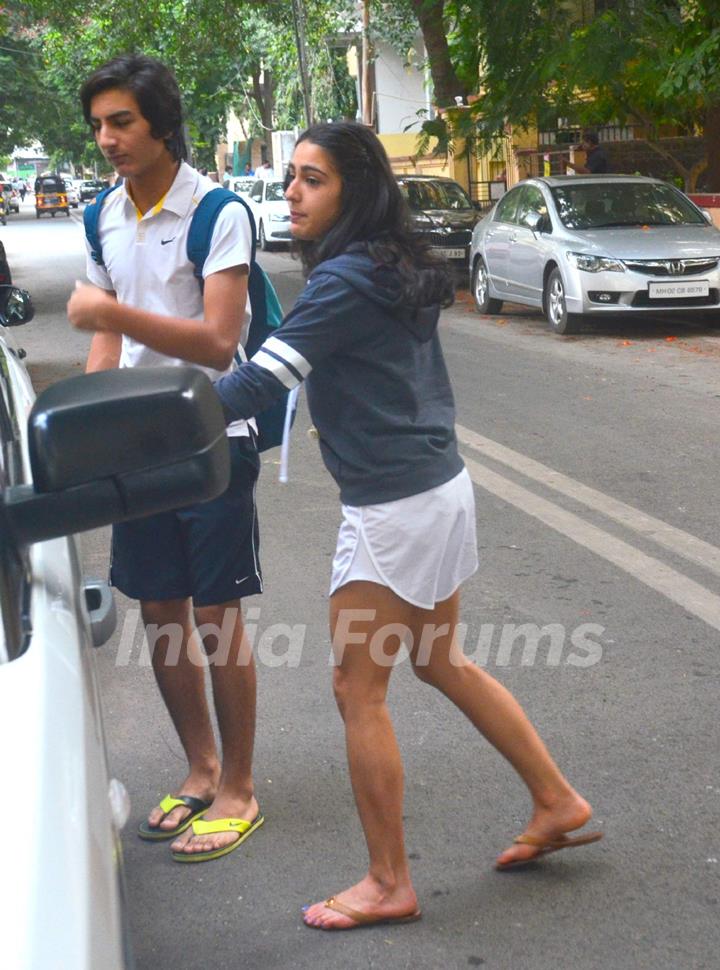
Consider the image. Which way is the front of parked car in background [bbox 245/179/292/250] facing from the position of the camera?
facing the viewer and to the right of the viewer

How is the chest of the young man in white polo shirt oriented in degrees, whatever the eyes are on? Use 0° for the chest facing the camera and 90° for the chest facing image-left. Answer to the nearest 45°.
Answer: approximately 45°

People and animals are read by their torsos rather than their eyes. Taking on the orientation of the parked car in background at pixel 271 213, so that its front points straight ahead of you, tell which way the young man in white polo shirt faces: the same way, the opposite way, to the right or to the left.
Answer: to the right

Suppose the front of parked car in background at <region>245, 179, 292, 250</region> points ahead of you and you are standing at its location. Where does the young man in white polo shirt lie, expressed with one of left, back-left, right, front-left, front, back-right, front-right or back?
front-right

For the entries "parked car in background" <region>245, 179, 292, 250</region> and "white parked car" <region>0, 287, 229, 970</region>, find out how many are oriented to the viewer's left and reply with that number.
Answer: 0

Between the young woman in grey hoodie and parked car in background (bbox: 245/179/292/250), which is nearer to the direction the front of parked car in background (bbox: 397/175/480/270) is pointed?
the young woman in grey hoodie

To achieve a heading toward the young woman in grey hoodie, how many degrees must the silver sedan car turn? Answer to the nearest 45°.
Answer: approximately 45° to its right

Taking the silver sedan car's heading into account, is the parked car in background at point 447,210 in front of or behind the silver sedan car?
behind

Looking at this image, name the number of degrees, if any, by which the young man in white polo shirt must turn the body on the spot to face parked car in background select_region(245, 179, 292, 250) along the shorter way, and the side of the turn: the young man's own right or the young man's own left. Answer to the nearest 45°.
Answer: approximately 135° to the young man's own right

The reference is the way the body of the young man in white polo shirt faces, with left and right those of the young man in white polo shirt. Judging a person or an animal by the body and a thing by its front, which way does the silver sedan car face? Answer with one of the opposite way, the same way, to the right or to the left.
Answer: to the left

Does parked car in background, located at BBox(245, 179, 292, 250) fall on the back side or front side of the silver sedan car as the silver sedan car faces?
on the back side

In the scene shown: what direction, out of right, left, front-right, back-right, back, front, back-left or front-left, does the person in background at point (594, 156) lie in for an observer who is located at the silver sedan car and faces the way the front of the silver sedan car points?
back-left
